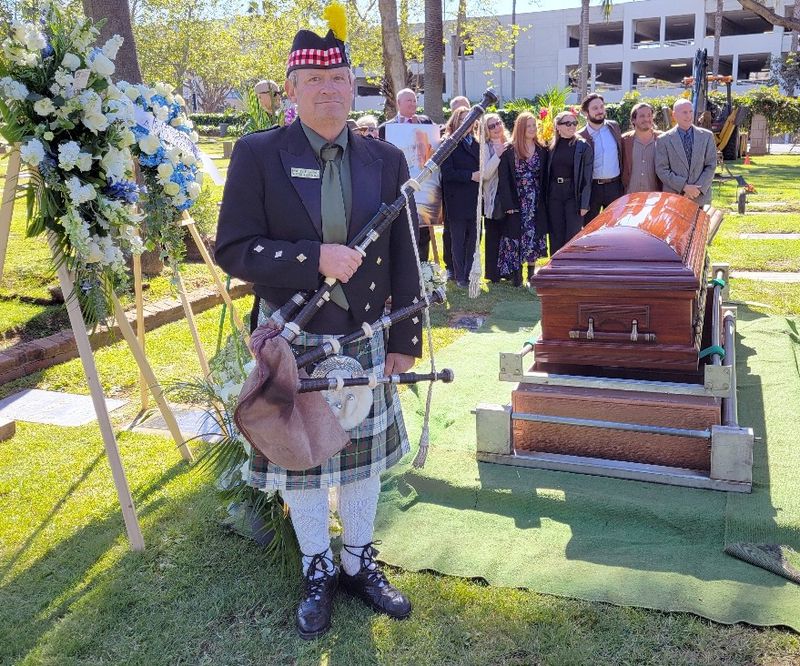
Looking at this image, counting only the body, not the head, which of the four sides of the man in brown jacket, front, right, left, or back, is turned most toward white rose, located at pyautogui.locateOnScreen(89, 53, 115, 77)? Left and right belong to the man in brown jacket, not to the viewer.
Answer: front

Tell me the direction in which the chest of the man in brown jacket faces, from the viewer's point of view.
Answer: toward the camera

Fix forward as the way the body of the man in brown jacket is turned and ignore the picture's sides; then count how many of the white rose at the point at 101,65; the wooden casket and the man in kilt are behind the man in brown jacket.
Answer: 0

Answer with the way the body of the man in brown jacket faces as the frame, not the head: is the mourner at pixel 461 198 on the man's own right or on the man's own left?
on the man's own right

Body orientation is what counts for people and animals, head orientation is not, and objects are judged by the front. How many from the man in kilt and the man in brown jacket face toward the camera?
2

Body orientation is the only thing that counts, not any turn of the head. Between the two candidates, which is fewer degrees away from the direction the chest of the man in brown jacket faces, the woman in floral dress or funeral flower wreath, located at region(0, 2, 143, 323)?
the funeral flower wreath

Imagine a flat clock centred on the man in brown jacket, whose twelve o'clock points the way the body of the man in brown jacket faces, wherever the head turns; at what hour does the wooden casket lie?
The wooden casket is roughly at 12 o'clock from the man in brown jacket.

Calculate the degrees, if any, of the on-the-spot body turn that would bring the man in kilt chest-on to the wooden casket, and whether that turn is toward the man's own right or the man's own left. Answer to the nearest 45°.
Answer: approximately 135° to the man's own left

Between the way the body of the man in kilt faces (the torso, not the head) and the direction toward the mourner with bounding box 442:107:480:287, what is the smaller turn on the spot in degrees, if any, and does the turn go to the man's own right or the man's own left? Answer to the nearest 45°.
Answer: approximately 180°

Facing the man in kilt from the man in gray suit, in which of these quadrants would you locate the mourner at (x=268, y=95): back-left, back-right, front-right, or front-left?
front-right

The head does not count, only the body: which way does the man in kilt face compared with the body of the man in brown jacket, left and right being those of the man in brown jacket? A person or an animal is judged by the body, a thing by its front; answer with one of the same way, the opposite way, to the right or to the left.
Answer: the same way

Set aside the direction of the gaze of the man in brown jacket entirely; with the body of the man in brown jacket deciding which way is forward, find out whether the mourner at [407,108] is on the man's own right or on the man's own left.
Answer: on the man's own right

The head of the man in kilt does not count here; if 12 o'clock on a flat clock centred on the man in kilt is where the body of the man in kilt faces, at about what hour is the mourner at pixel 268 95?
The mourner is roughly at 6 o'clock from the man in kilt.

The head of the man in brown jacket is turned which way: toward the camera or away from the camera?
toward the camera

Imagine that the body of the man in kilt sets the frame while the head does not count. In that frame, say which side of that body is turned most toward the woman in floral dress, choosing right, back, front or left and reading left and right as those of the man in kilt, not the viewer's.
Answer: back

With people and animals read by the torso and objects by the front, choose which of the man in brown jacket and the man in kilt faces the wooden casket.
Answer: the man in brown jacket

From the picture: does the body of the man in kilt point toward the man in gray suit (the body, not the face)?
no

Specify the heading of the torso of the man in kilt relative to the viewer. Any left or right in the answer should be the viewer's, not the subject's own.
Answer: facing the viewer
